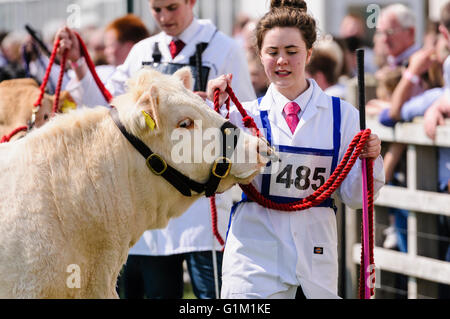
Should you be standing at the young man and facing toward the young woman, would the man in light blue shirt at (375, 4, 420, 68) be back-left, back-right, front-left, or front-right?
back-left

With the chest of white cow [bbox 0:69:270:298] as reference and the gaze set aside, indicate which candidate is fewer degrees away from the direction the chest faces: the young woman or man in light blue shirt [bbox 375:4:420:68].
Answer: the young woman

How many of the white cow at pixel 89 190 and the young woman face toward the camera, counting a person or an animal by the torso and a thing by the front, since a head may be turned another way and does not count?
1

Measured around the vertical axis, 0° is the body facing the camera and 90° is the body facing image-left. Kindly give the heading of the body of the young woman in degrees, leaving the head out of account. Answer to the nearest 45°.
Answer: approximately 0°

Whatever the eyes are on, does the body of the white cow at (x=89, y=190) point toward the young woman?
yes

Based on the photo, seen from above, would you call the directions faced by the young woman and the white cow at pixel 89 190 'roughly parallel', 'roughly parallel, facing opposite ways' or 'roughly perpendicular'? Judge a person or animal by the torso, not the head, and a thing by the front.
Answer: roughly perpendicular

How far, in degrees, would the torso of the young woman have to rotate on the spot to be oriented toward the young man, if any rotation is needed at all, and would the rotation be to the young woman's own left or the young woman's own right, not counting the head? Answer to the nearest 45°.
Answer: approximately 135° to the young woman's own right

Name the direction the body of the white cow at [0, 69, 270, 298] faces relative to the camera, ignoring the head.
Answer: to the viewer's right

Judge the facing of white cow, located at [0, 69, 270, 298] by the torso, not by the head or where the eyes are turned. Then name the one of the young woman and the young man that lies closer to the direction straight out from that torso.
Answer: the young woman

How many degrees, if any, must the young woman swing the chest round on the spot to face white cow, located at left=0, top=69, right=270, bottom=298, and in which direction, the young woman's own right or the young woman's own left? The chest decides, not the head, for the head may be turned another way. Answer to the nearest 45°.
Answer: approximately 90° to the young woman's own right
